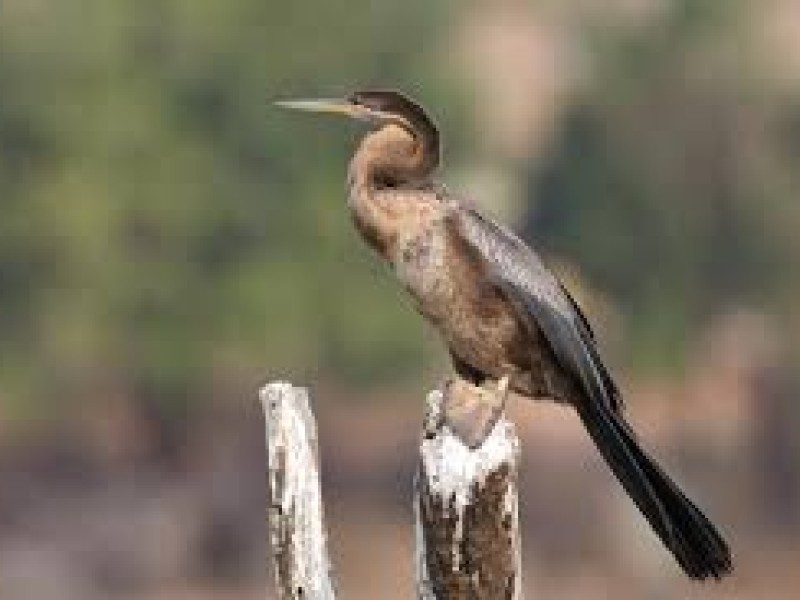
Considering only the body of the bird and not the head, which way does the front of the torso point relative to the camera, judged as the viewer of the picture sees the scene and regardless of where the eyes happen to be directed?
to the viewer's left
